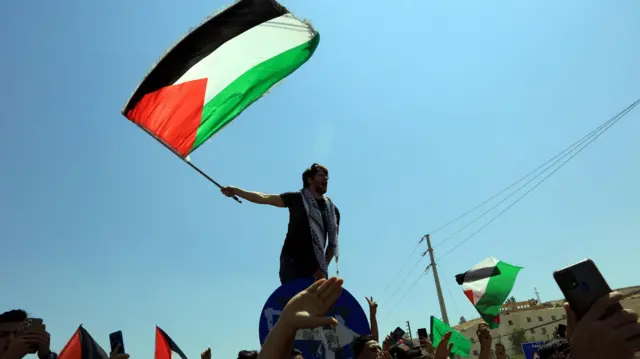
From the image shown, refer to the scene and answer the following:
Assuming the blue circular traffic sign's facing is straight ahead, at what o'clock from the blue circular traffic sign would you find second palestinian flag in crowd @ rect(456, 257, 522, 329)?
The second palestinian flag in crowd is roughly at 7 o'clock from the blue circular traffic sign.

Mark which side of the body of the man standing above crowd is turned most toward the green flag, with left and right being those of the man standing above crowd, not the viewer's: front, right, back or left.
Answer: left

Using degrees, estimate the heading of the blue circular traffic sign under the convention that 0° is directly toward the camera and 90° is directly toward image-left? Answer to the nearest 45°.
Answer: approximately 0°

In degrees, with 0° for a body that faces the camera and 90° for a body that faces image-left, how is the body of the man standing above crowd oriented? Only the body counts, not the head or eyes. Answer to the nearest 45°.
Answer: approximately 315°

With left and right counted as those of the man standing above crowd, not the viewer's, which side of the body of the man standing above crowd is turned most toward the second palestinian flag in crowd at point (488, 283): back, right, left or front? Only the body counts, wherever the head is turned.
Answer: left
